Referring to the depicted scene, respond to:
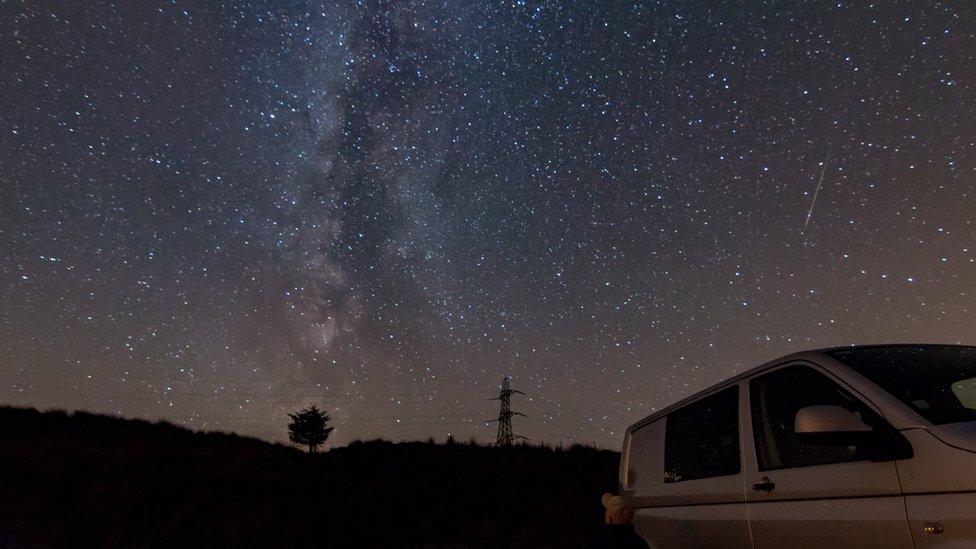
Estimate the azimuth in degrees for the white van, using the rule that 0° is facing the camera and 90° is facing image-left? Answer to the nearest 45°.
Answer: approximately 315°

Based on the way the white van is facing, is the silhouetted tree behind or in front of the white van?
behind
